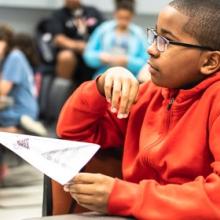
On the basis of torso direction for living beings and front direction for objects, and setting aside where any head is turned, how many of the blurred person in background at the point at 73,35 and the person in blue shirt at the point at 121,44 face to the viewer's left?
0

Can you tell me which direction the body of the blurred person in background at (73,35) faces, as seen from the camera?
toward the camera

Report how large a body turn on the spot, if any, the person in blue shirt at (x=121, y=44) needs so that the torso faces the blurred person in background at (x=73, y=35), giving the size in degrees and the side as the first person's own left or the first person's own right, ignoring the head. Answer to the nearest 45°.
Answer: approximately 135° to the first person's own right

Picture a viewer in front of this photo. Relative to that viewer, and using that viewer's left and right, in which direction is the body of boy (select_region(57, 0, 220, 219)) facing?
facing the viewer and to the left of the viewer

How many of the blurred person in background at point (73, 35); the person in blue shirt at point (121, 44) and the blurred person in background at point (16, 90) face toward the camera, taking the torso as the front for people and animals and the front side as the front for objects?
2

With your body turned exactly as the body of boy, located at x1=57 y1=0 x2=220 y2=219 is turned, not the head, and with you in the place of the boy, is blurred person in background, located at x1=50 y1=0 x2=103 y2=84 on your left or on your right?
on your right

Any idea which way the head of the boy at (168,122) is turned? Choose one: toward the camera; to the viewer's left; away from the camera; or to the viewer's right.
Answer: to the viewer's left

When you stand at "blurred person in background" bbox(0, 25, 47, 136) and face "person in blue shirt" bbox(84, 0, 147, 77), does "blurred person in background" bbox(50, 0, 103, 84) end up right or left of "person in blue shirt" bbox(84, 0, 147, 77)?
left
